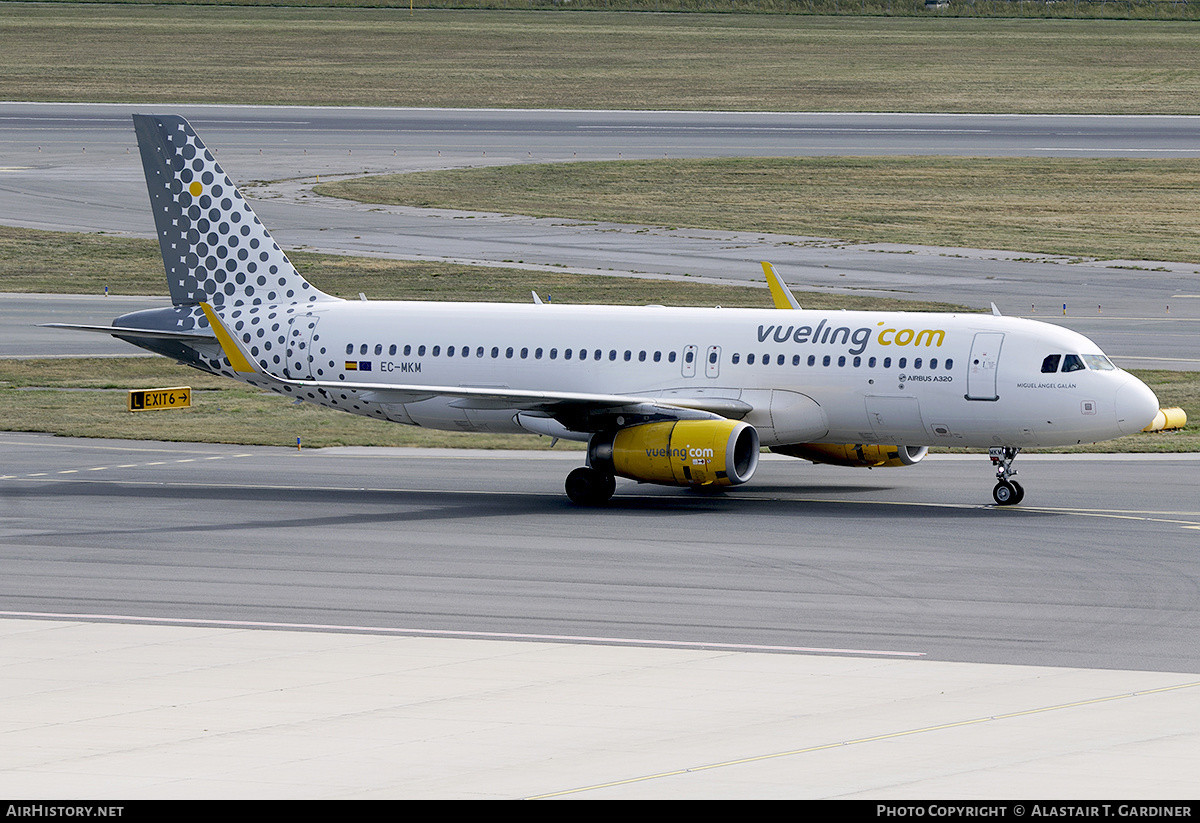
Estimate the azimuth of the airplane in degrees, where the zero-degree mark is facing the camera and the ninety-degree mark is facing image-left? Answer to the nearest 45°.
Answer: approximately 315°
